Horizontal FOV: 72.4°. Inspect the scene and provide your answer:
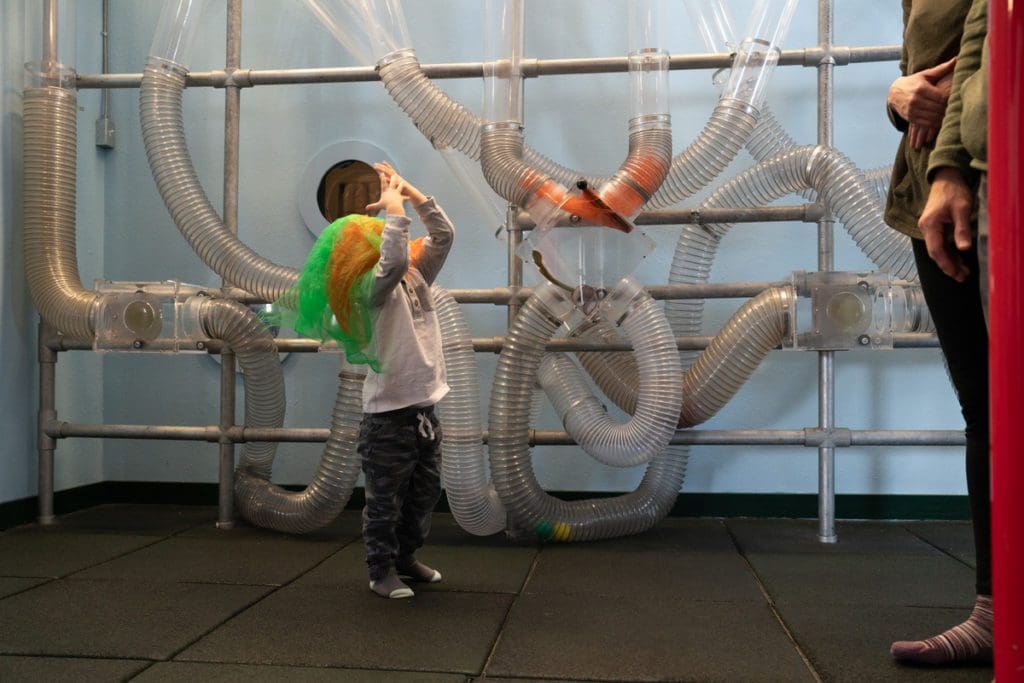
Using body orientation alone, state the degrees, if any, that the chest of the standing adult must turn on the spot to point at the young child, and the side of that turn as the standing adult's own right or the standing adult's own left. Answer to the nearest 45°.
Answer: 0° — they already face them

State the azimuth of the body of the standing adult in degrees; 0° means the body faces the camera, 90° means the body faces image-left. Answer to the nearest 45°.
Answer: approximately 90°

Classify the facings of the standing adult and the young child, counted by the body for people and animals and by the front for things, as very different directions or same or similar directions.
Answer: very different directions

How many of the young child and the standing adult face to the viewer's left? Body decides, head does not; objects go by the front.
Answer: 1

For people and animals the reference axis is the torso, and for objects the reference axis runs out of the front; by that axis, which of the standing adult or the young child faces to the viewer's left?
the standing adult

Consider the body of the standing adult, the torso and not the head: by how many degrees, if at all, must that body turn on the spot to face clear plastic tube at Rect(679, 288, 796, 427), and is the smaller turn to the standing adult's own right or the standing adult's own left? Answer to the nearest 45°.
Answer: approximately 45° to the standing adult's own right

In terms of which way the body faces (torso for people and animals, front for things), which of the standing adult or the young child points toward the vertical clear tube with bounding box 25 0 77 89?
the standing adult
